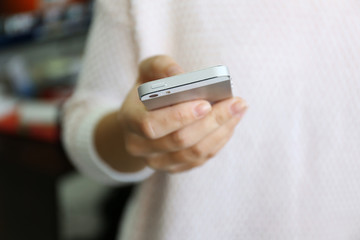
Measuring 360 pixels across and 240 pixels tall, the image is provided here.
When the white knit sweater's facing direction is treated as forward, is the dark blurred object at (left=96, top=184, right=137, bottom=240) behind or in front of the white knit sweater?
behind

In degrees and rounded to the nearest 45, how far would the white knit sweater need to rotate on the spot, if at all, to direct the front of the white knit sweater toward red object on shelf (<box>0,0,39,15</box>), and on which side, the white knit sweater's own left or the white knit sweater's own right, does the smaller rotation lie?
approximately 135° to the white knit sweater's own right

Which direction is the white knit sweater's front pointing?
toward the camera

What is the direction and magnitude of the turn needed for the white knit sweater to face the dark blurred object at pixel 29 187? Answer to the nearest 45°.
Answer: approximately 135° to its right
